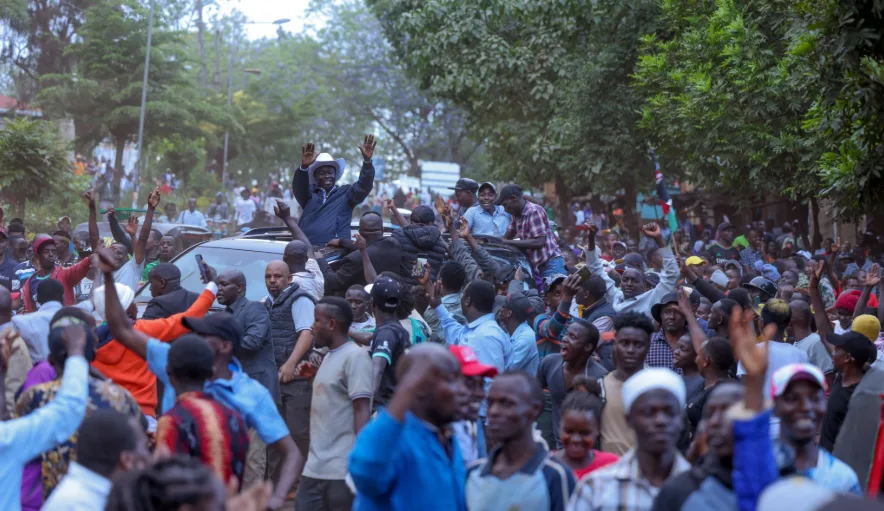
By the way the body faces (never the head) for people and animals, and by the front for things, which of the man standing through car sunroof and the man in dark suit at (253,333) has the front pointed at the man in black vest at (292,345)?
the man standing through car sunroof

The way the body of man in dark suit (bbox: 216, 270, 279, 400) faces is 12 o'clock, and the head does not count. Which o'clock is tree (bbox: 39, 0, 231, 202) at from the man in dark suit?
The tree is roughly at 4 o'clock from the man in dark suit.

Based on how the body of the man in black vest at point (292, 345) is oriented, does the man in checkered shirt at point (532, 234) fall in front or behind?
behind

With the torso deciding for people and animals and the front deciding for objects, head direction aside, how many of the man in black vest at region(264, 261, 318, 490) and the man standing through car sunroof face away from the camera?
0

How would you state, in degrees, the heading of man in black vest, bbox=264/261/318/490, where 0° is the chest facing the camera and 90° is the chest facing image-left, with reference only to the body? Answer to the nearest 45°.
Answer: approximately 45°

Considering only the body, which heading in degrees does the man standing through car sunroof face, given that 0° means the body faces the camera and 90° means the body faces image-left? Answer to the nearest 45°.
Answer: approximately 0°

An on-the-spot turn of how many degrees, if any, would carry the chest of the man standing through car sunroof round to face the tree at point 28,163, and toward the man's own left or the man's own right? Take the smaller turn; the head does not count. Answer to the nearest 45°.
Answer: approximately 135° to the man's own right

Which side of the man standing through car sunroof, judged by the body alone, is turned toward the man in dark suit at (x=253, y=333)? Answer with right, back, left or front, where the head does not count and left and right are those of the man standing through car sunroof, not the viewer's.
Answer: front

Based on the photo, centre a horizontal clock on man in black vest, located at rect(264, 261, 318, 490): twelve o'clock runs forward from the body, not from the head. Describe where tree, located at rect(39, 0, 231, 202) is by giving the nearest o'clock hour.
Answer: The tree is roughly at 4 o'clock from the man in black vest.

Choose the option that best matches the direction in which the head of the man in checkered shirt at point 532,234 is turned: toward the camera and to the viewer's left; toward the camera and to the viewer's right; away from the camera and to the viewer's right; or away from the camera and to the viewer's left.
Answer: toward the camera and to the viewer's left

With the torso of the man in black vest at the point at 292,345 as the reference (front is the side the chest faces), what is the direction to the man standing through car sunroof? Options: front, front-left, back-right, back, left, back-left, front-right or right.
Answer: back-right
